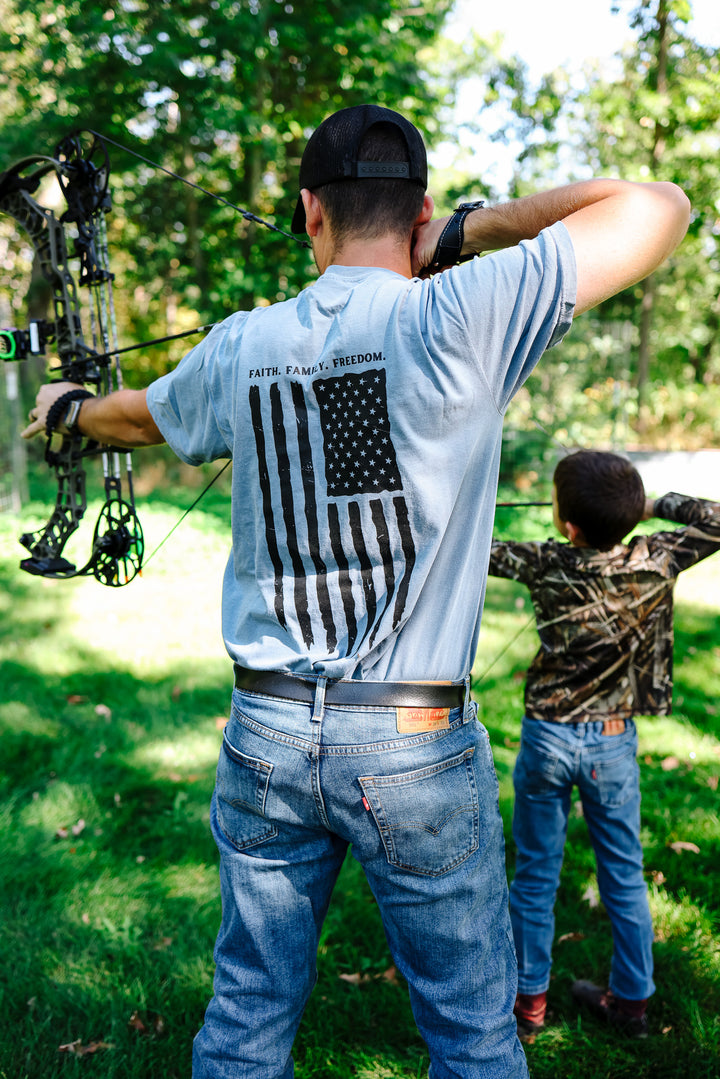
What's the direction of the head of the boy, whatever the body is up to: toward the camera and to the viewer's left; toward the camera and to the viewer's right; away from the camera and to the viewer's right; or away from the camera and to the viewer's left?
away from the camera and to the viewer's left

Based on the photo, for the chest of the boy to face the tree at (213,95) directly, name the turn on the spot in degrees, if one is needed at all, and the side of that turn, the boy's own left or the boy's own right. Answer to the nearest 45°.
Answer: approximately 45° to the boy's own left

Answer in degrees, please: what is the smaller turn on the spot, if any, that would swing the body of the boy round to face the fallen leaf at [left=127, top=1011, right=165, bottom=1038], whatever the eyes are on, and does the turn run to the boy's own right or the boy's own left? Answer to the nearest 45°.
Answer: approximately 90° to the boy's own left

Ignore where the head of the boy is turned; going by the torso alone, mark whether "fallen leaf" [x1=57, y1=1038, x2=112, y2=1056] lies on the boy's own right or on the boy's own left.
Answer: on the boy's own left

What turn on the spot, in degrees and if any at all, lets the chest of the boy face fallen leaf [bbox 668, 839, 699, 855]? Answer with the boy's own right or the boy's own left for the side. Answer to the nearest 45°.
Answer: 0° — they already face it

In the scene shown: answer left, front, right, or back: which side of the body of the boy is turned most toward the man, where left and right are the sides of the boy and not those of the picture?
back

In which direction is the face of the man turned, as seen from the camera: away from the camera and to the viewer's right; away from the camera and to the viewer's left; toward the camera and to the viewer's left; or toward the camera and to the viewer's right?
away from the camera and to the viewer's left

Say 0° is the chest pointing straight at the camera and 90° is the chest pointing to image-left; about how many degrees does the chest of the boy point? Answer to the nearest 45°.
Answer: approximately 180°

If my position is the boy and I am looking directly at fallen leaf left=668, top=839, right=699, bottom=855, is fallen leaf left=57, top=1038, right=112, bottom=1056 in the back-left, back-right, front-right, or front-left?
back-left
